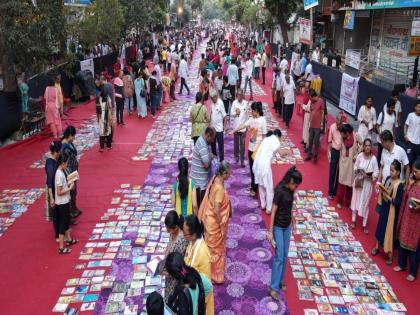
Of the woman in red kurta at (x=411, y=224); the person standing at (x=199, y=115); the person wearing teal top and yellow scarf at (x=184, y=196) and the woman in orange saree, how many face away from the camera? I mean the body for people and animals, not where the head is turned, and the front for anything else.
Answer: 2

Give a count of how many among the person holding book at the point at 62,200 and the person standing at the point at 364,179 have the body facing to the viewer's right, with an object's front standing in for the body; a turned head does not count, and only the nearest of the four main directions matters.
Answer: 1

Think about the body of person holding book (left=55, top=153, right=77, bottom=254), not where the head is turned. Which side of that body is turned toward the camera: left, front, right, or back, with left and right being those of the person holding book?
right

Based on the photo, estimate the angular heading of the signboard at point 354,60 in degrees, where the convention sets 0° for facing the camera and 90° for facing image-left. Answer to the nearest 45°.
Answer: approximately 45°

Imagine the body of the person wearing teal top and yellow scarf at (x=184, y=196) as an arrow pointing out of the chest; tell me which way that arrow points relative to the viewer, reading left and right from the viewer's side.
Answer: facing away from the viewer

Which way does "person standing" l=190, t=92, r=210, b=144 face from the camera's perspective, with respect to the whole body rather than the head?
away from the camera

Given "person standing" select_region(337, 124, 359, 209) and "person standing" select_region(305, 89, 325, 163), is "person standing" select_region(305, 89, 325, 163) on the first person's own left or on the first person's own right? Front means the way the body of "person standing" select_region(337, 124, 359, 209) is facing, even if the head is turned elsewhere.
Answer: on the first person's own right

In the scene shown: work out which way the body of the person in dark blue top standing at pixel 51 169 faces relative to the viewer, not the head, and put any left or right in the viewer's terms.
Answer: facing to the right of the viewer
